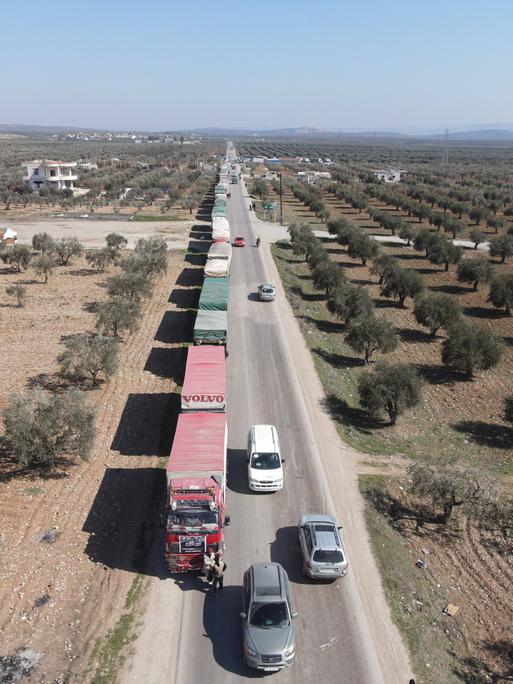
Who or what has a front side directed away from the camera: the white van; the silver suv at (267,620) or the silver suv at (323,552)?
the silver suv at (323,552)

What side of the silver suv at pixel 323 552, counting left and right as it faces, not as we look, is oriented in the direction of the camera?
back

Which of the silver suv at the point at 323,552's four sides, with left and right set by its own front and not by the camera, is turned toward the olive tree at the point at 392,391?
front

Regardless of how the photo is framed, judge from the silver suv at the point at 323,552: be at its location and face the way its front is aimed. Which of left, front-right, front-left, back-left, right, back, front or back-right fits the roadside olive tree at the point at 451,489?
front-right

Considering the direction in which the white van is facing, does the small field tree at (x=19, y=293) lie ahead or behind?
behind

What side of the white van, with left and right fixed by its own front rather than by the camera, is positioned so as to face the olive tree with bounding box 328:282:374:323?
back

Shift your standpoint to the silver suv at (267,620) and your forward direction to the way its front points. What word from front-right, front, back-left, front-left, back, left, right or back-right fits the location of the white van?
back

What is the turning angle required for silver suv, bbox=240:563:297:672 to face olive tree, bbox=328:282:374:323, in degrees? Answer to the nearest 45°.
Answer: approximately 180°

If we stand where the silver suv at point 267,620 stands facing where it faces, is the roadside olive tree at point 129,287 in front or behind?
behind

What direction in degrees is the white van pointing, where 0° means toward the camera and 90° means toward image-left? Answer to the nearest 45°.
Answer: approximately 0°

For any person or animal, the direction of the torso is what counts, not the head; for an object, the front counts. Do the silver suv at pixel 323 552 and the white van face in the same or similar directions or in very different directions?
very different directions
